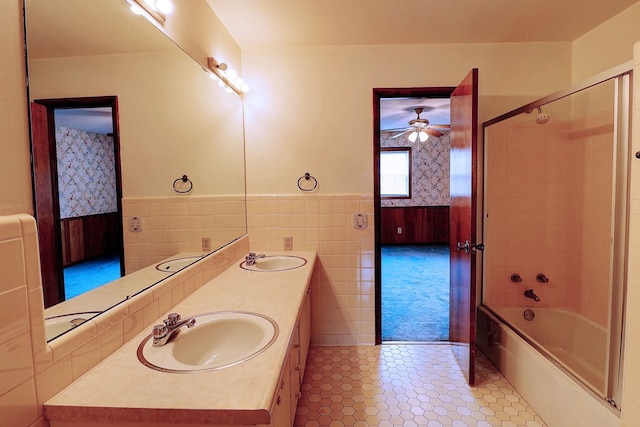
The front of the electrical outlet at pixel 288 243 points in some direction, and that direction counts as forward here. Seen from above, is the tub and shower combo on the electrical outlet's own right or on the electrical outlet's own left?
on the electrical outlet's own left

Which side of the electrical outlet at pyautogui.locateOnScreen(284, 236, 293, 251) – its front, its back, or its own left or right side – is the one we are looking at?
front

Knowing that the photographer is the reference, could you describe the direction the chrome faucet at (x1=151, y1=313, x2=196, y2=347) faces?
facing to the right of the viewer

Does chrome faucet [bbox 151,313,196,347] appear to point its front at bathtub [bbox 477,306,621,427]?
yes

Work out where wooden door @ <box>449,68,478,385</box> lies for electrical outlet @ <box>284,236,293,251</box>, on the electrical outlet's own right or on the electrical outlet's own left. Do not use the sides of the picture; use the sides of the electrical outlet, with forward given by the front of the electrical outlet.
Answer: on the electrical outlet's own left

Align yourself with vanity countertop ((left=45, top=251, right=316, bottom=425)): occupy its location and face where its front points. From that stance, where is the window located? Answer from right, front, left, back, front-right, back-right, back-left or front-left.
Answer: front-left

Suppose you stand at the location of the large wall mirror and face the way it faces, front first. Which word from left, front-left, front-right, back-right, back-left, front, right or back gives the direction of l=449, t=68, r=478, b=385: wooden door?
front-left

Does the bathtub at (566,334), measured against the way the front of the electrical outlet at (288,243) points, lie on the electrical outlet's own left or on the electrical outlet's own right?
on the electrical outlet's own left

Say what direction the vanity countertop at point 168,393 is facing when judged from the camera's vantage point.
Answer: facing to the right of the viewer

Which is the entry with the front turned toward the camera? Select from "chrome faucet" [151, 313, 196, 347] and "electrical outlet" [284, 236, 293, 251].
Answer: the electrical outlet

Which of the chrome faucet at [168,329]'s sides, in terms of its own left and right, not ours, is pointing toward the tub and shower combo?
front
